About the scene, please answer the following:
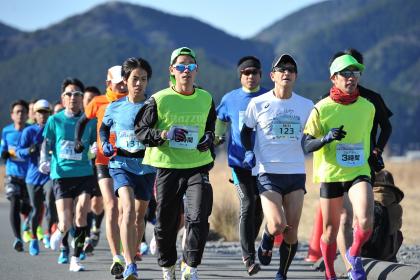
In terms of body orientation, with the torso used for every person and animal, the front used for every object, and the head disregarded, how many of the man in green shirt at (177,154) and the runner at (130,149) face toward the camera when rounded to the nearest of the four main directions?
2

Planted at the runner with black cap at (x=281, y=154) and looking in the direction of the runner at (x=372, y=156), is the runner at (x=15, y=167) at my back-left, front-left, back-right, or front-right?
back-left

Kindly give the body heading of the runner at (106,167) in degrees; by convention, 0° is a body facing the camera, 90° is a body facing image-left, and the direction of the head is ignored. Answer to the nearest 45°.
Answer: approximately 315°

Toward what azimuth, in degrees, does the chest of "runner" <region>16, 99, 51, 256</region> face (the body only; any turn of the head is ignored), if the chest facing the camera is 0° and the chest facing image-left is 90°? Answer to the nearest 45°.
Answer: approximately 315°

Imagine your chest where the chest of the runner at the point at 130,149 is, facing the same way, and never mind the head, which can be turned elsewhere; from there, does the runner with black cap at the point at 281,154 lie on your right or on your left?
on your left

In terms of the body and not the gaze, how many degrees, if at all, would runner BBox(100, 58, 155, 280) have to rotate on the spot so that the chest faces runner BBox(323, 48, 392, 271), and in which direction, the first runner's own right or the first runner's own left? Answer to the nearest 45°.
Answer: approximately 90° to the first runner's own left
